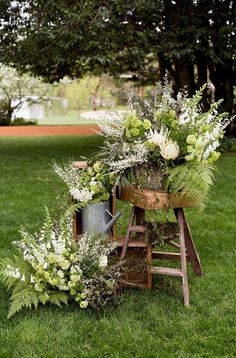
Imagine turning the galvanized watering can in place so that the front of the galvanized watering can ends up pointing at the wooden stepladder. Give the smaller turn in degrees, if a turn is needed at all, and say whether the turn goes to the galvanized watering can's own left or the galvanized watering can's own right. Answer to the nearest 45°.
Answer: approximately 45° to the galvanized watering can's own right

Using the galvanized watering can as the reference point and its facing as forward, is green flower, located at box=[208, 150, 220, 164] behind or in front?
in front

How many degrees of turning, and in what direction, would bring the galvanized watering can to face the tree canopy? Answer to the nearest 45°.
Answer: approximately 90° to its left

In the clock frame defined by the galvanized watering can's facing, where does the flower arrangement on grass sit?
The flower arrangement on grass is roughly at 4 o'clock from the galvanized watering can.

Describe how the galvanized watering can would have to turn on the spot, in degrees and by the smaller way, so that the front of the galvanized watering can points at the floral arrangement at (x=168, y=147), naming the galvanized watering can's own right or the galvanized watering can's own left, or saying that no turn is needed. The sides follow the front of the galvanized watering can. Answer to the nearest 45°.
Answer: approximately 45° to the galvanized watering can's own left

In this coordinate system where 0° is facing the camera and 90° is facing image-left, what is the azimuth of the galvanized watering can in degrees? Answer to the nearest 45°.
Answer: approximately 270°
